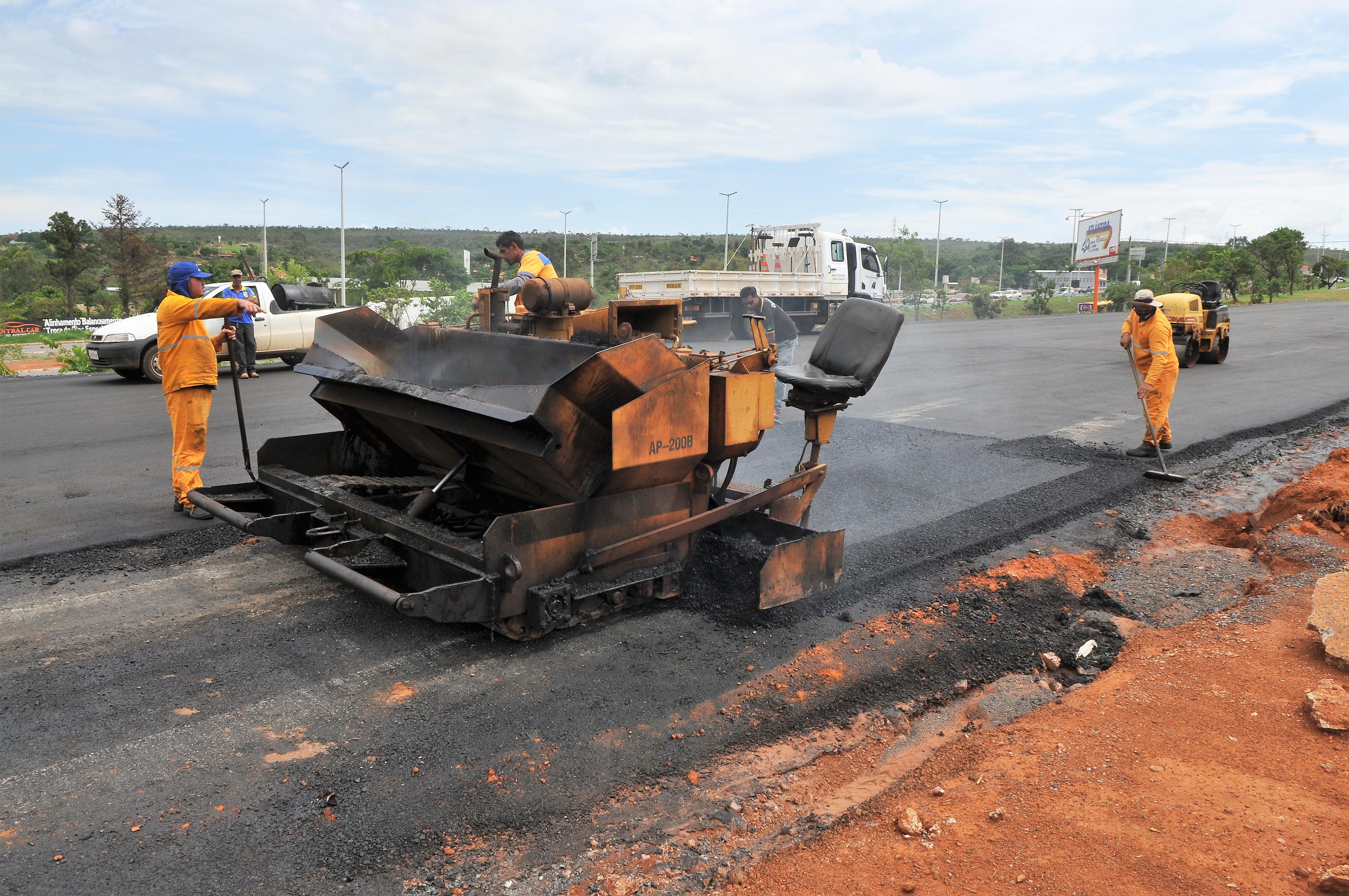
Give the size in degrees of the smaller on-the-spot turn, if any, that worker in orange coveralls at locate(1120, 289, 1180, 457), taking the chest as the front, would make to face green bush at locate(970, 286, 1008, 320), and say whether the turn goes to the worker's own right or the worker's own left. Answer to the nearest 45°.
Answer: approximately 135° to the worker's own right

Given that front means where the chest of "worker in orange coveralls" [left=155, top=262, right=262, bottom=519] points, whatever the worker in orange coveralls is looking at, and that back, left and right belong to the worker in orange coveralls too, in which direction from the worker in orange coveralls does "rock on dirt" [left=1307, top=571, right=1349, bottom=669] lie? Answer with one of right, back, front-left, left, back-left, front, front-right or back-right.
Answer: front-right

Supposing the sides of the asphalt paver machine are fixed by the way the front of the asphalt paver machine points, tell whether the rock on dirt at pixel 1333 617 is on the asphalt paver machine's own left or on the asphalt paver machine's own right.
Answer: on the asphalt paver machine's own left

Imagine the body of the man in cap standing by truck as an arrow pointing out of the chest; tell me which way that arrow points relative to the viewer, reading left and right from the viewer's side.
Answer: facing the viewer

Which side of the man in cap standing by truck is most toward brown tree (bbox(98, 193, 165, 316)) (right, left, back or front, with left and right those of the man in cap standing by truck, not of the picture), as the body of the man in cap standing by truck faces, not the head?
back

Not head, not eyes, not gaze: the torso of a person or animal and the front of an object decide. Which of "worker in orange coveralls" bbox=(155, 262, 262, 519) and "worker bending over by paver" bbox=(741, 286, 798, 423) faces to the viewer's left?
the worker bending over by paver

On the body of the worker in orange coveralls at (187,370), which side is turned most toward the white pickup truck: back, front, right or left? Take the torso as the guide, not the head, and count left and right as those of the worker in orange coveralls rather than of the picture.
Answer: left

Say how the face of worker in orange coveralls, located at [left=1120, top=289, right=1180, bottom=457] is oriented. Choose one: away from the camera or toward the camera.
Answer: toward the camera

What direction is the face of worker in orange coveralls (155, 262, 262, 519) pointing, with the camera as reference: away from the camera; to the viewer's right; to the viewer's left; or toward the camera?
to the viewer's right

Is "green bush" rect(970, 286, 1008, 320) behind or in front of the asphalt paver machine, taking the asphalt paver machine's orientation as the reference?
behind

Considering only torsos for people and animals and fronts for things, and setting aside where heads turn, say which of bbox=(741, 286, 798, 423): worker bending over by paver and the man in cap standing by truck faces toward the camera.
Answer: the man in cap standing by truck

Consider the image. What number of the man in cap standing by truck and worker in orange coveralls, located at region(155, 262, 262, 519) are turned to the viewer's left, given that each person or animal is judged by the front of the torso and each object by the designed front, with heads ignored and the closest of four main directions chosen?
0

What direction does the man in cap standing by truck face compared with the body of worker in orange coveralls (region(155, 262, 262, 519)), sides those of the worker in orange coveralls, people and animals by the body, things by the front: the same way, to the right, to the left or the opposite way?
to the right

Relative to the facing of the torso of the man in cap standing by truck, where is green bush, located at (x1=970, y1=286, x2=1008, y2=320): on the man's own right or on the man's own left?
on the man's own left

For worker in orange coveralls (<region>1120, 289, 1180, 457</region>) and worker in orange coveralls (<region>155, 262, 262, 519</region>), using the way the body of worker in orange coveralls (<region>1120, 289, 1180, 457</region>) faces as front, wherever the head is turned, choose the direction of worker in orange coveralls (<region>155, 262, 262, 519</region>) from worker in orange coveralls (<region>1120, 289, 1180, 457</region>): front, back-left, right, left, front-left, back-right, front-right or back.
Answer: front

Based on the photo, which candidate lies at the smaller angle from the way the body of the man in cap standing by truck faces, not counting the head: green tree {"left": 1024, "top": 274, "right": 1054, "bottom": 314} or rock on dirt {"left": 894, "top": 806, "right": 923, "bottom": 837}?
the rock on dirt

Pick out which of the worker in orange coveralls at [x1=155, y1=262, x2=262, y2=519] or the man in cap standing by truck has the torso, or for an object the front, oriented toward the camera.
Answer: the man in cap standing by truck

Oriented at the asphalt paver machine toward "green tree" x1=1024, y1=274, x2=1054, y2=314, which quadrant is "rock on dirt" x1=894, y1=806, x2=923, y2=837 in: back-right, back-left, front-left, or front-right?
back-right

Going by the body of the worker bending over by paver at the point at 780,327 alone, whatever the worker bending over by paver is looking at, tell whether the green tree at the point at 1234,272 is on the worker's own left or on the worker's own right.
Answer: on the worker's own right

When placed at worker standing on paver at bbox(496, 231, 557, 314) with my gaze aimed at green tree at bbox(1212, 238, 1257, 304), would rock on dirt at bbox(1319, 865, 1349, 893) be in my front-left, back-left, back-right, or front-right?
back-right

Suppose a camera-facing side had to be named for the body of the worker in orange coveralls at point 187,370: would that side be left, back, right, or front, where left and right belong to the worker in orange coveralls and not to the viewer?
right
